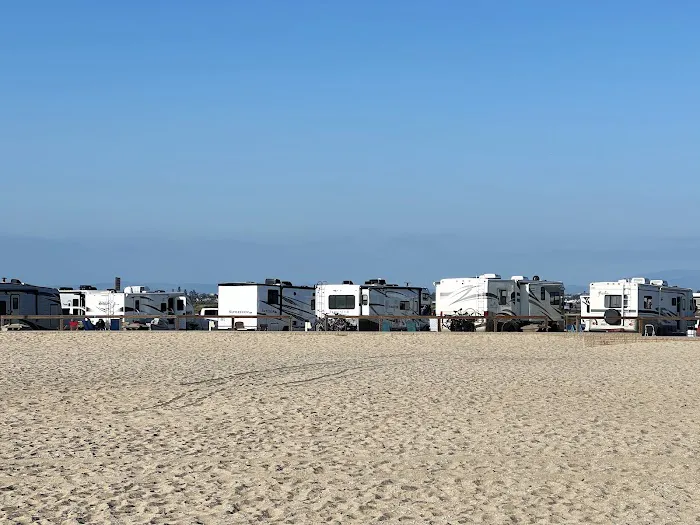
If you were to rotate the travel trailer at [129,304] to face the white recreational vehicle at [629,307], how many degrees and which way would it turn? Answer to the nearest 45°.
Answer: approximately 45° to its right

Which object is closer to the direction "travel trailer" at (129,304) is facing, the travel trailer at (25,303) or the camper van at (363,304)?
the camper van

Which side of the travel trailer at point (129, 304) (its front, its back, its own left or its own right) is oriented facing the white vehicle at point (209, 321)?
front

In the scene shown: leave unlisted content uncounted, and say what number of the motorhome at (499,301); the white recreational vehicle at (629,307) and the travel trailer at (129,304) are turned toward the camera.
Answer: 0

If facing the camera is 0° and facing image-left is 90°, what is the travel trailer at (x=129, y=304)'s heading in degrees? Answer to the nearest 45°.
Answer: approximately 270°

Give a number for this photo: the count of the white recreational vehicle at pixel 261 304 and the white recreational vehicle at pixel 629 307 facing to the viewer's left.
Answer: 0

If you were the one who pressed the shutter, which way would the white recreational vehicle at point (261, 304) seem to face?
facing away from the viewer and to the right of the viewer

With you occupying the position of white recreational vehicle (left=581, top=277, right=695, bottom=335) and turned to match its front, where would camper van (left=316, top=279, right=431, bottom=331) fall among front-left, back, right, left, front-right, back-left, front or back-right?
back-left
